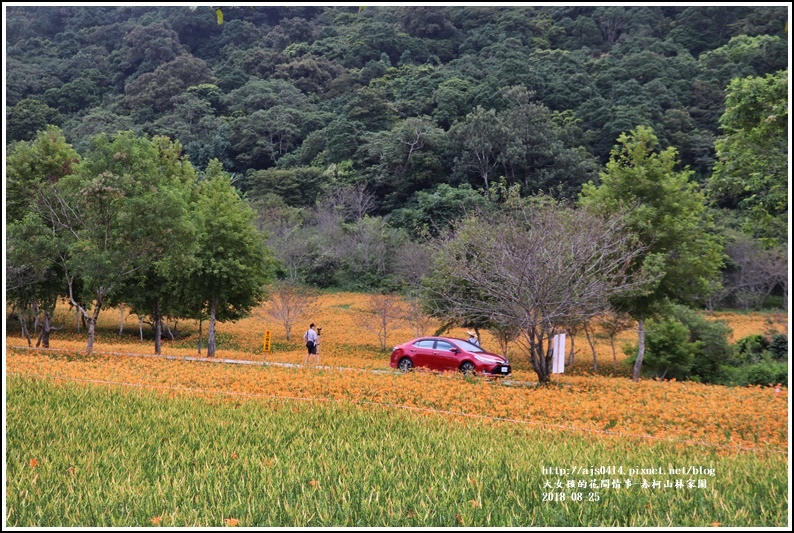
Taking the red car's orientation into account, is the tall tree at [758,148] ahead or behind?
ahead

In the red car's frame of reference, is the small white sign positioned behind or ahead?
ahead

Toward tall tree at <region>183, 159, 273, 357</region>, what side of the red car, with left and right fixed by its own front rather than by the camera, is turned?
back

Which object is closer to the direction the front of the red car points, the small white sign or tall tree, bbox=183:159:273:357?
the small white sign

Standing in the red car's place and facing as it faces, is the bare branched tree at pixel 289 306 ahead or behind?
behind

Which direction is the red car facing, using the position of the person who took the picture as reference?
facing the viewer and to the right of the viewer
